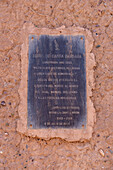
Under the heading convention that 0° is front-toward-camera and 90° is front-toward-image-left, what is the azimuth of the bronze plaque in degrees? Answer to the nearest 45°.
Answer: approximately 0°
